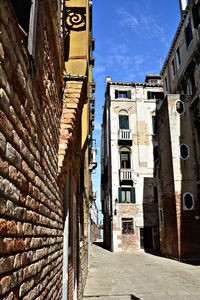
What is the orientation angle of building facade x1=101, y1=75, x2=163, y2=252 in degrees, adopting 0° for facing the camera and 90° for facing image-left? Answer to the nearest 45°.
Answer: approximately 0°

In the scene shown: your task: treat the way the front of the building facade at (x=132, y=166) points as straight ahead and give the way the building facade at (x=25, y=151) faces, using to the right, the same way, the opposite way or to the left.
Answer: to the left

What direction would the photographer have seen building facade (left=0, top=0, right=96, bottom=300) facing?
facing to the right of the viewer

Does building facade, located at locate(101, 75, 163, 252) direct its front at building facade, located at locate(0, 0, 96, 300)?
yes

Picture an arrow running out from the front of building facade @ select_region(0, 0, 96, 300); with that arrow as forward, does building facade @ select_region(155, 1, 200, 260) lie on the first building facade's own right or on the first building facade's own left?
on the first building facade's own left

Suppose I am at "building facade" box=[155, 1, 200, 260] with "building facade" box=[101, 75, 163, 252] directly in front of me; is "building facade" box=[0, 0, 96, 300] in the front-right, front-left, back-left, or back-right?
back-left

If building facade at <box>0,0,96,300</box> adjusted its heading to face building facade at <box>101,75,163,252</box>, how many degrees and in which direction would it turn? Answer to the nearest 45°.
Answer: approximately 90° to its left

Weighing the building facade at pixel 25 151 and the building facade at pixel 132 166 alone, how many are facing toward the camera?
1
